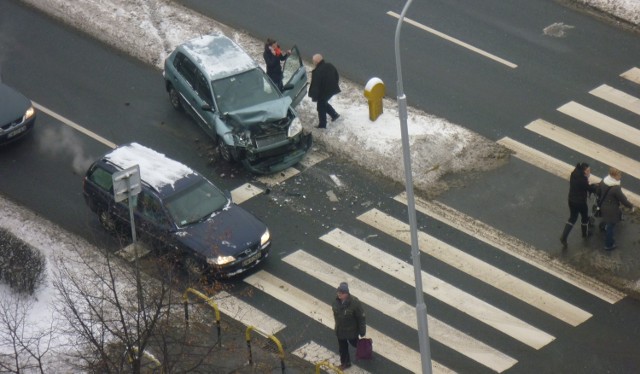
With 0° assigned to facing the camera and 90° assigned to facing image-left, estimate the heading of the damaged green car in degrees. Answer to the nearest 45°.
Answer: approximately 315°

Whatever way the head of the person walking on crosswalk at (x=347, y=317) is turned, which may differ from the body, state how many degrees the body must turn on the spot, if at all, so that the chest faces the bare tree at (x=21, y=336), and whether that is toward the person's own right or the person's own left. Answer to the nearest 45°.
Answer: approximately 45° to the person's own right

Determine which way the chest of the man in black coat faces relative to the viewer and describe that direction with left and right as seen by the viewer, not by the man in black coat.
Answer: facing to the left of the viewer

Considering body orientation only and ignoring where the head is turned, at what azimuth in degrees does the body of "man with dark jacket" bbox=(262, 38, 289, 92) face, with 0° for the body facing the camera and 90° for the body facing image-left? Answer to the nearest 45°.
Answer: approximately 315°

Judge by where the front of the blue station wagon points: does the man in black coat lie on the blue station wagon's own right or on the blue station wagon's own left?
on the blue station wagon's own left

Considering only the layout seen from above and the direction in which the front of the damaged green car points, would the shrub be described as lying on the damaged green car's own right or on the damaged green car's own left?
on the damaged green car's own right
